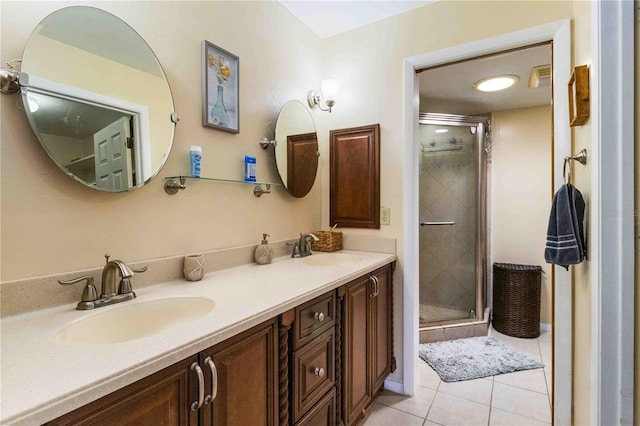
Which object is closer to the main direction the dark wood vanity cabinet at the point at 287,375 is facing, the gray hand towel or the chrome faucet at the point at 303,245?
the gray hand towel

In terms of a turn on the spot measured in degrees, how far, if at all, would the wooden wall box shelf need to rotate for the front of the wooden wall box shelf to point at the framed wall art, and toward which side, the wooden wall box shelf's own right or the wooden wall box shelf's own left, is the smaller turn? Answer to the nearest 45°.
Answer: approximately 45° to the wooden wall box shelf's own left

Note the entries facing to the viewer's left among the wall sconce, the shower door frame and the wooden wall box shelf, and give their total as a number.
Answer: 1

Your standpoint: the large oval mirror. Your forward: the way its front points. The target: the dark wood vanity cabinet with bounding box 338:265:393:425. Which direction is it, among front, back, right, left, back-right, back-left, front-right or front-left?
front-left

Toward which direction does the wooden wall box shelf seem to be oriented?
to the viewer's left

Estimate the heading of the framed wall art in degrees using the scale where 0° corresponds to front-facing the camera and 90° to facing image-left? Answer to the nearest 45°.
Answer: approximately 315°

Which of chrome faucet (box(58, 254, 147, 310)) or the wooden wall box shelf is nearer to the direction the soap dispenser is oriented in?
the wooden wall box shelf

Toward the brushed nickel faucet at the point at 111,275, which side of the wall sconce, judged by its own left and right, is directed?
right

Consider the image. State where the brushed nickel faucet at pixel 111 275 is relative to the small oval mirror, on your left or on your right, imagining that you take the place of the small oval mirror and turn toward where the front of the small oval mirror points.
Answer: on your right

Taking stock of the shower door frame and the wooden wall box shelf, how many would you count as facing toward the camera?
1

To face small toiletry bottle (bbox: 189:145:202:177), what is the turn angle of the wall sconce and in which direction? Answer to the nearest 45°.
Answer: approximately 90° to its right

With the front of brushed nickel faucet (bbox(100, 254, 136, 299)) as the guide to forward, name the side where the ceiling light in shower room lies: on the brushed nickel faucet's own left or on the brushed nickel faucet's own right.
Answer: on the brushed nickel faucet's own left

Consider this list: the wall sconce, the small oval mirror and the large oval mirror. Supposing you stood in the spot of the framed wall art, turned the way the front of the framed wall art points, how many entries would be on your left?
2

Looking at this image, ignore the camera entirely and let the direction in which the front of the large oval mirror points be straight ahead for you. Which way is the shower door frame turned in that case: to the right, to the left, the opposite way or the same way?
to the right

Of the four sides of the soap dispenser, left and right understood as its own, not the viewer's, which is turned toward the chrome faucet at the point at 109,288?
right

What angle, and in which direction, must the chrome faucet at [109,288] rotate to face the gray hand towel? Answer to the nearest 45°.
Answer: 0° — it already faces it

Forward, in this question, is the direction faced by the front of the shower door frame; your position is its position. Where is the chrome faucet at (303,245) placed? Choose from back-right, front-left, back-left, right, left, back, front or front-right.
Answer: front-right
